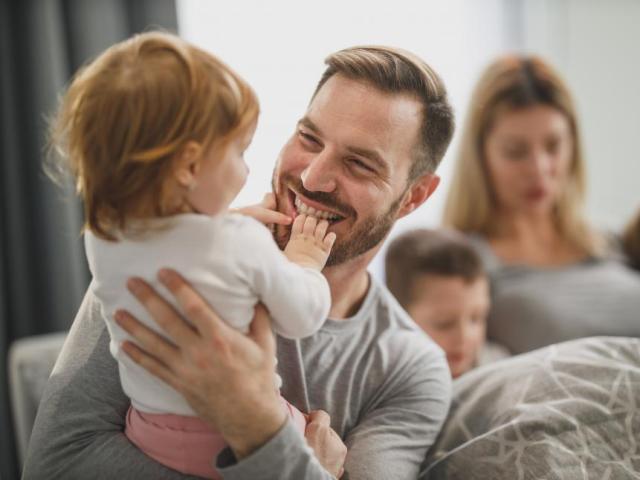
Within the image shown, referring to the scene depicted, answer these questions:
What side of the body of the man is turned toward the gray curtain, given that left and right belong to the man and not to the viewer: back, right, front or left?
right

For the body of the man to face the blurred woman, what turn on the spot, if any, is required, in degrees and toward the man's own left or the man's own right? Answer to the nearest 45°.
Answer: approximately 180°

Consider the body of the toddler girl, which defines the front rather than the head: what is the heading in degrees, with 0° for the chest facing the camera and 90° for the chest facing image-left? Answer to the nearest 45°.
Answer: approximately 225°

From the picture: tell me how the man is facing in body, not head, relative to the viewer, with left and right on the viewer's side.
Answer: facing the viewer and to the left of the viewer

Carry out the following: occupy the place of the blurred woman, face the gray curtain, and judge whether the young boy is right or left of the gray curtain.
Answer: left

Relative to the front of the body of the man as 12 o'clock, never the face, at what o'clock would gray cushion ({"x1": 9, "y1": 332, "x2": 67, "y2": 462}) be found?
The gray cushion is roughly at 3 o'clock from the man.

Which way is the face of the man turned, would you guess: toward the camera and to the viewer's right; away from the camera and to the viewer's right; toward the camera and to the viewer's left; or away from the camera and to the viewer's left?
toward the camera and to the viewer's left

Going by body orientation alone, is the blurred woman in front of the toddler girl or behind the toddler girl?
in front
